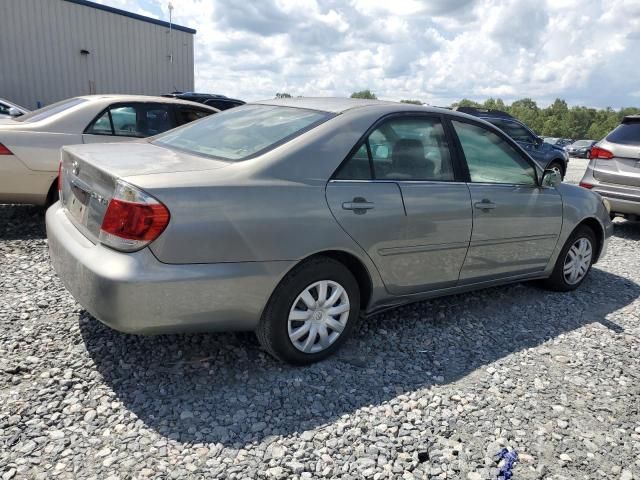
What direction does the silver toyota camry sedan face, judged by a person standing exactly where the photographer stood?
facing away from the viewer and to the right of the viewer

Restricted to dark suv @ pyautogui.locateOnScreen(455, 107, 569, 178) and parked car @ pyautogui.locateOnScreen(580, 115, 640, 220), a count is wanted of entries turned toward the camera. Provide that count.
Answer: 0

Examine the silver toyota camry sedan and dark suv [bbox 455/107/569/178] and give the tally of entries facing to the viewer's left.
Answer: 0

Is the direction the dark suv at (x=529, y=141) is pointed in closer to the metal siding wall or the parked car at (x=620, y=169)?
the parked car

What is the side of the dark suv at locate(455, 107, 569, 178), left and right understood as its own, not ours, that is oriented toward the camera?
right

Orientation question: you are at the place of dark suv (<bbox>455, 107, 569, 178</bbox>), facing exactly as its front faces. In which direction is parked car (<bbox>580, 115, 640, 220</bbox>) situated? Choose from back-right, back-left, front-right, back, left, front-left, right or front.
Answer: right

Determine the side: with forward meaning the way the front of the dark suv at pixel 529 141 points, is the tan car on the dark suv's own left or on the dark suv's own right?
on the dark suv's own right

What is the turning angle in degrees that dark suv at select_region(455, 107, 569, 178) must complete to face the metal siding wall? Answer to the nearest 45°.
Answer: approximately 180°

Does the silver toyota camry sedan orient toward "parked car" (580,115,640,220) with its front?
yes

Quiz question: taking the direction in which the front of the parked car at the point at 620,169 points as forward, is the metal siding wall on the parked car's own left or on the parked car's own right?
on the parked car's own left

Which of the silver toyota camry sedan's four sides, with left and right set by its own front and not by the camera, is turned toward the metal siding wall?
left

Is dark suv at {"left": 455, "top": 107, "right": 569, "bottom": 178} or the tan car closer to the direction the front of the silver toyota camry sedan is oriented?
the dark suv

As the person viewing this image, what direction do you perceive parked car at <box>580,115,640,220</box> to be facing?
facing away from the viewer and to the right of the viewer
